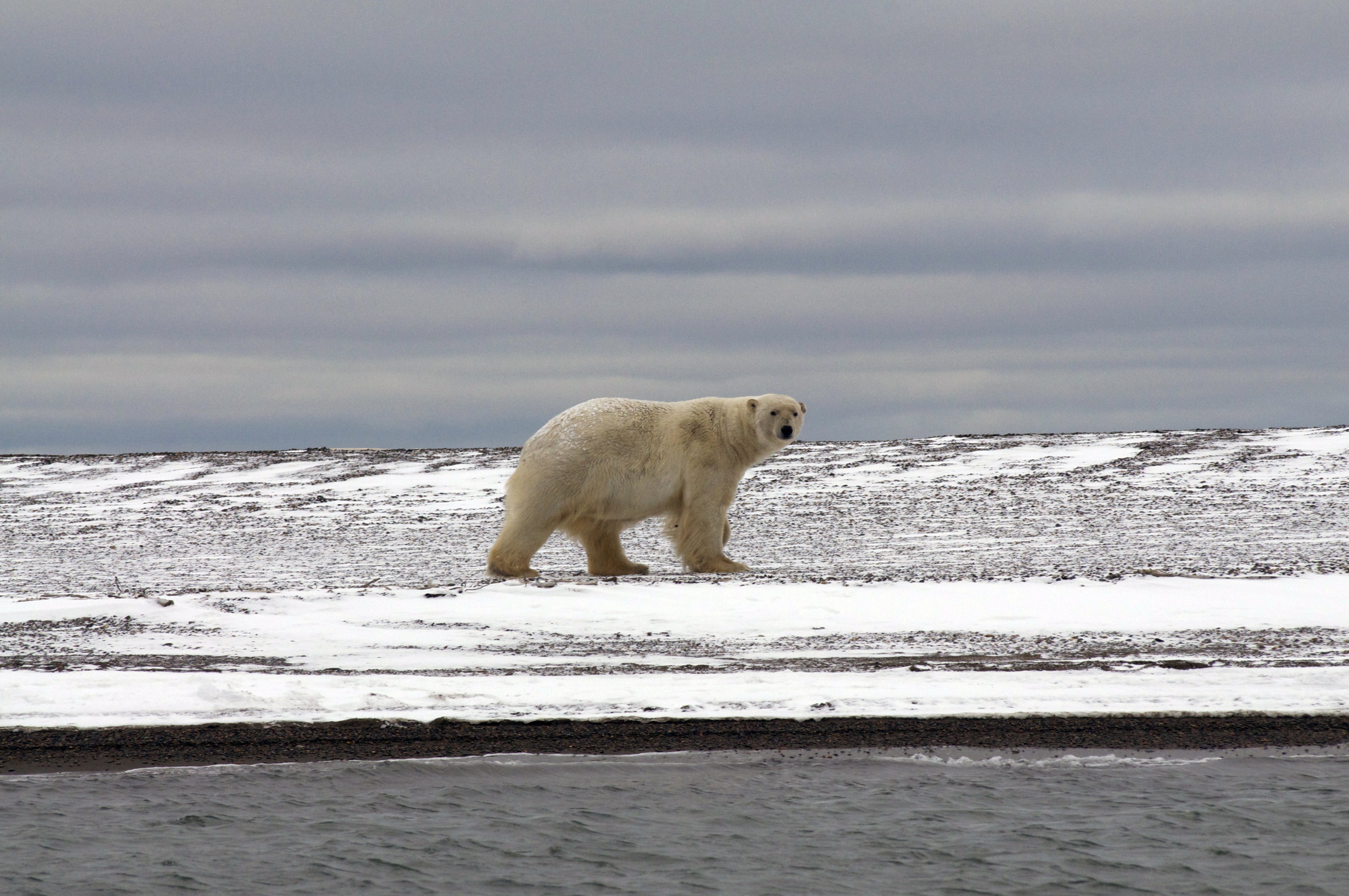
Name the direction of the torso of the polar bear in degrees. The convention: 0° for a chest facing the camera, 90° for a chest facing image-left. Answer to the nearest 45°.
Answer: approximately 270°
